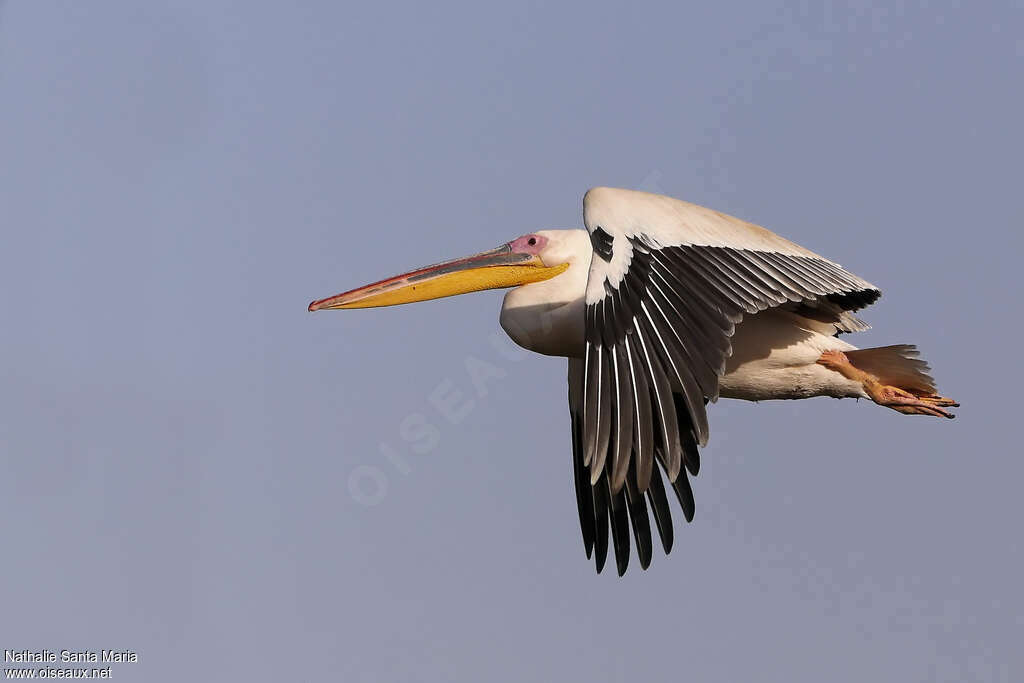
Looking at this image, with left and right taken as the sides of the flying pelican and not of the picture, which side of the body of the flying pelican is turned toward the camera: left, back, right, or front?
left
